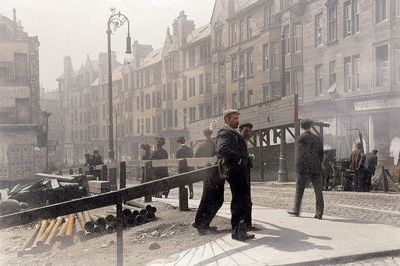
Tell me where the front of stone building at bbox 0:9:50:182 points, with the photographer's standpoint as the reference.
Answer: facing the viewer and to the right of the viewer

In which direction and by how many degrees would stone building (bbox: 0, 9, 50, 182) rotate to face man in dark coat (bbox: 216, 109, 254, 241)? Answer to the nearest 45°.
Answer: approximately 45° to its right

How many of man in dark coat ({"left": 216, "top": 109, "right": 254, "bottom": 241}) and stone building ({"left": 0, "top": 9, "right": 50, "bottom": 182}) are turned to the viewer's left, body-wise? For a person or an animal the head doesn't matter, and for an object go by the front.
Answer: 0

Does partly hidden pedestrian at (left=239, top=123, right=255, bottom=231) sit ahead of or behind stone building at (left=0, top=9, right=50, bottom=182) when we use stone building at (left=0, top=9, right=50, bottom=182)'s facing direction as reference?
ahead

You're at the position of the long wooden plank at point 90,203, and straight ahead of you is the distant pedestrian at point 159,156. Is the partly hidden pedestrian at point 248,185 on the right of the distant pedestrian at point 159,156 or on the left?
right
